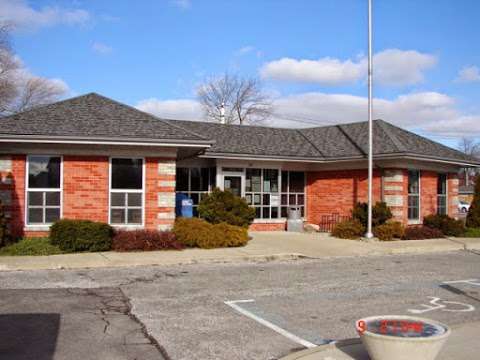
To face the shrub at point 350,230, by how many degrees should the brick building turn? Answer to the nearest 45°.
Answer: approximately 90° to its left

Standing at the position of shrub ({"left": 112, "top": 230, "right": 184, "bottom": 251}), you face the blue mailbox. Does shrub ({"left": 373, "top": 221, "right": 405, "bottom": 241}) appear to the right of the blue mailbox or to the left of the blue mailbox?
right

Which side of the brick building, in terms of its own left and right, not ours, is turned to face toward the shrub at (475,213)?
left

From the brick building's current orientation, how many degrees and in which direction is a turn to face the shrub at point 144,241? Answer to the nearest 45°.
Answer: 0° — it already faces it

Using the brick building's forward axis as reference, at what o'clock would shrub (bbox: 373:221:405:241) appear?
The shrub is roughly at 9 o'clock from the brick building.

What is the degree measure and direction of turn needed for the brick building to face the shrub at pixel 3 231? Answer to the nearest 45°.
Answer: approximately 45° to its right

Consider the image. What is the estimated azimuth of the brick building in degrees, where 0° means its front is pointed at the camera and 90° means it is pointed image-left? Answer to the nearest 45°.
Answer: approximately 0°

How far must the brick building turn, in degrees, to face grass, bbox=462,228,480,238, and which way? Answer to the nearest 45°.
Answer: approximately 90° to its left
